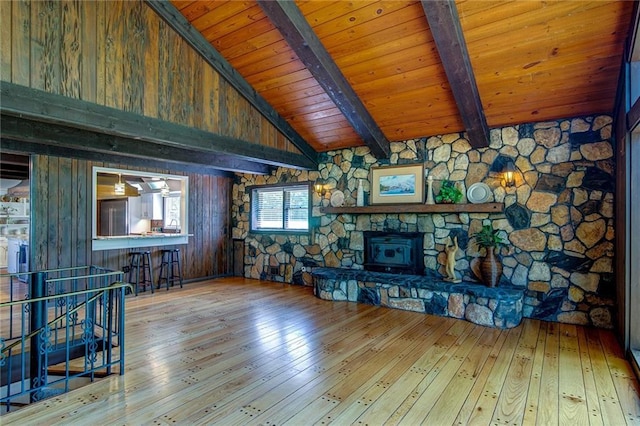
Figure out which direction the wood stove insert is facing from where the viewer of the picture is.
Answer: facing the viewer

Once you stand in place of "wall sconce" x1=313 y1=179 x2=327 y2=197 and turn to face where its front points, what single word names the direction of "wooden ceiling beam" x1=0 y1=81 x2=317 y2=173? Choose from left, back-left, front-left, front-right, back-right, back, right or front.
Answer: front

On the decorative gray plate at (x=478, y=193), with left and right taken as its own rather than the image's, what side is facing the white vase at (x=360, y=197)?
right

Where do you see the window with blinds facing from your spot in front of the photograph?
facing the viewer and to the left of the viewer

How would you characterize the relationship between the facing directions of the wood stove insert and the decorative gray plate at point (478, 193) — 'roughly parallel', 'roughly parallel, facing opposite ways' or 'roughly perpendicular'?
roughly parallel

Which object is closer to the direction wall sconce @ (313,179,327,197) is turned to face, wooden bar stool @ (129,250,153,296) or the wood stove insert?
the wooden bar stool

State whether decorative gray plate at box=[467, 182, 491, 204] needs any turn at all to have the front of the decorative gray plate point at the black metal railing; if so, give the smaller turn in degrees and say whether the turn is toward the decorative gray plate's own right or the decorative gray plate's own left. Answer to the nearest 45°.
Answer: approximately 45° to the decorative gray plate's own right

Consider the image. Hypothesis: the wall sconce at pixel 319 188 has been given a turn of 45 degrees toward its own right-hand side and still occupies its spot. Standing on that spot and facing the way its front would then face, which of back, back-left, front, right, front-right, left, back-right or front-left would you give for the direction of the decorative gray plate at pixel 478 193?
back-left

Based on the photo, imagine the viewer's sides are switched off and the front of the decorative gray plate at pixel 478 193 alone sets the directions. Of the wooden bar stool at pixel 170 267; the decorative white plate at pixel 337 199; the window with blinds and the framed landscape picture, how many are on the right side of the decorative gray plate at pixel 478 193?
4

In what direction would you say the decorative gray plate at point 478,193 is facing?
toward the camera

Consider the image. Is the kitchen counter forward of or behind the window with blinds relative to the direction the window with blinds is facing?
forward

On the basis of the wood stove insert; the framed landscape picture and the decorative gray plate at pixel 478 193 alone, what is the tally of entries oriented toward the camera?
3

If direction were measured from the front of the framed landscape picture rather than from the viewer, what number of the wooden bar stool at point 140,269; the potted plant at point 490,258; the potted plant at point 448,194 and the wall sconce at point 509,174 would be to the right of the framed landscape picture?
1

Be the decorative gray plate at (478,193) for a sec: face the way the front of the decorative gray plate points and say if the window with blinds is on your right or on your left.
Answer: on your right
